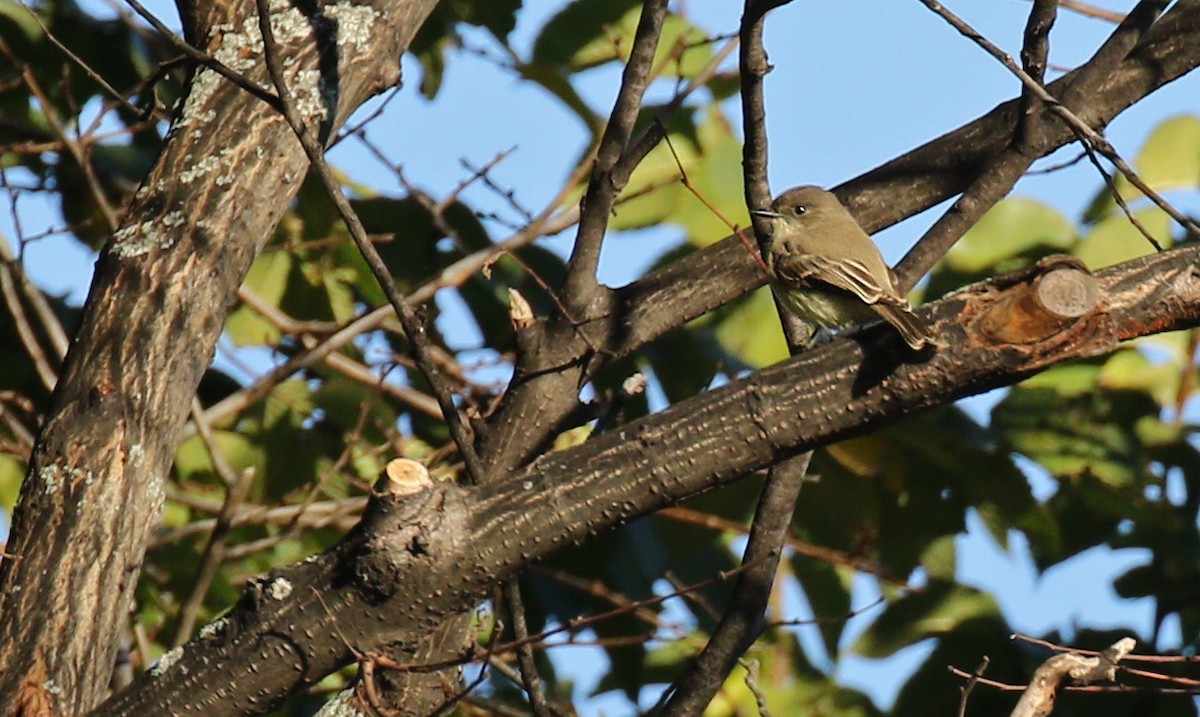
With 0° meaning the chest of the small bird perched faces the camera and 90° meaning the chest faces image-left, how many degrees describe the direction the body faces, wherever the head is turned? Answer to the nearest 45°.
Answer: approximately 90°

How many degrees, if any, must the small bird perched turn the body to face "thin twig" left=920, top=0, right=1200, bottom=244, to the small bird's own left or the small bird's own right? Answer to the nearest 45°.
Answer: approximately 135° to the small bird's own left

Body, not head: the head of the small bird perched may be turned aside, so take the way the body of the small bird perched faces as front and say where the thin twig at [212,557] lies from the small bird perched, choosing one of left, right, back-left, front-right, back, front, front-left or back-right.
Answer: front
